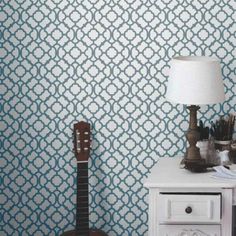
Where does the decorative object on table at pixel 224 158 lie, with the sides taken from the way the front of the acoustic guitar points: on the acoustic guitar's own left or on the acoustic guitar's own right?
on the acoustic guitar's own left

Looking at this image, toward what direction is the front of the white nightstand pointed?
toward the camera

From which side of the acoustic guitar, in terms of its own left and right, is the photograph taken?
front

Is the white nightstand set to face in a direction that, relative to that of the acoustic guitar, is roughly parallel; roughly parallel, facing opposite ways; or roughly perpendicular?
roughly parallel

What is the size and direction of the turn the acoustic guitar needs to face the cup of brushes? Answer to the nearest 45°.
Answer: approximately 90° to its left

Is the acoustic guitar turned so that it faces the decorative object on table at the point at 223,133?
no

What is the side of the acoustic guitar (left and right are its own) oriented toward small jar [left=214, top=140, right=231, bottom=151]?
left

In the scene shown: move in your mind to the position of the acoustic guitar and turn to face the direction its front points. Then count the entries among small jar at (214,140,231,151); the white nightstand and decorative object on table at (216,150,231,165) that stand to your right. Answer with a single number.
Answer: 0

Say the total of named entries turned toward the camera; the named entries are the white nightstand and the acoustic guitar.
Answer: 2

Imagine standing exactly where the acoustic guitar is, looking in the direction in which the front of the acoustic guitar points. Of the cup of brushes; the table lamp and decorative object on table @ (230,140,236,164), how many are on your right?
0

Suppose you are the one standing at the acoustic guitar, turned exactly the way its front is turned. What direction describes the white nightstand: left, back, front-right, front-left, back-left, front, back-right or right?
front-left

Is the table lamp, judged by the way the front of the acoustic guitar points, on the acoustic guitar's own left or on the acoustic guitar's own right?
on the acoustic guitar's own left
